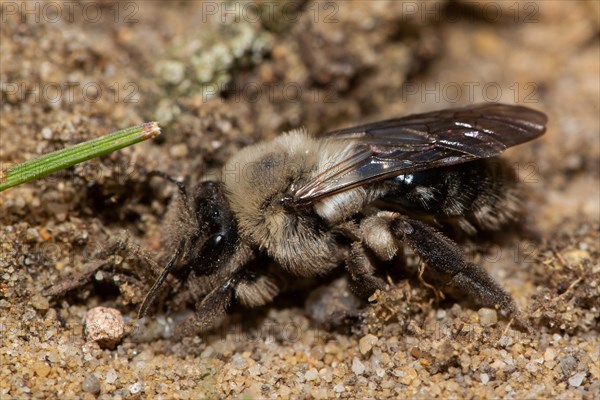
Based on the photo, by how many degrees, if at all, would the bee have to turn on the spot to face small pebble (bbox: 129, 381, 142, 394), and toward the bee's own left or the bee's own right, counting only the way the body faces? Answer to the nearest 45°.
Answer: approximately 45° to the bee's own left

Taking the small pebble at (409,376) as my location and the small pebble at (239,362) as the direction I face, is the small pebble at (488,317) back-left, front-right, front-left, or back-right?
back-right

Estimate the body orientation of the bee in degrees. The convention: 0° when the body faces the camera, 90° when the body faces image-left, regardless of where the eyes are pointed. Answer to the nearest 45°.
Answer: approximately 90°
